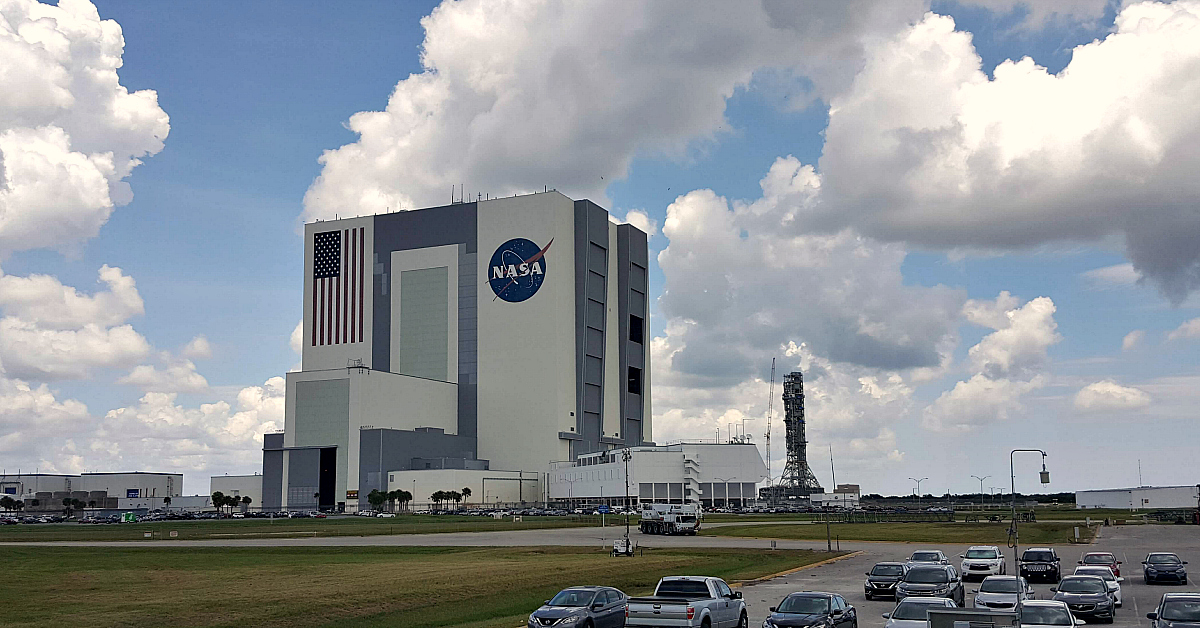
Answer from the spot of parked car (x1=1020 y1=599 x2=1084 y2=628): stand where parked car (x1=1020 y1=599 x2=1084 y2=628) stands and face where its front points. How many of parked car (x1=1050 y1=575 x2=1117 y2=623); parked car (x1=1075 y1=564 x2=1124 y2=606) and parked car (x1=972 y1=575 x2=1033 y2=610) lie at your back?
3

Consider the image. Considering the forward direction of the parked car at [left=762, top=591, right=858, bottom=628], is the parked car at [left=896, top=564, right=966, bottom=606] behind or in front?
behind

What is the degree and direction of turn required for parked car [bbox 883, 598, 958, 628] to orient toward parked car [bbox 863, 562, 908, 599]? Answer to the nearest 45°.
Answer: approximately 135° to its right

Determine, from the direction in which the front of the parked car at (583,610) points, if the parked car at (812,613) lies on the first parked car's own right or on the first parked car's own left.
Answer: on the first parked car's own left

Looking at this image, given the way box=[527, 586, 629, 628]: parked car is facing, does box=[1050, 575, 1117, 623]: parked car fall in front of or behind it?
behind

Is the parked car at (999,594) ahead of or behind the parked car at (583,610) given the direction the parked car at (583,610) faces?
behind

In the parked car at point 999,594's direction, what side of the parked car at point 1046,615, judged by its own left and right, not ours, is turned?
back

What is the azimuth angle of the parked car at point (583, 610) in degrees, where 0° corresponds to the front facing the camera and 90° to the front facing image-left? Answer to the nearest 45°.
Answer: approximately 45°
